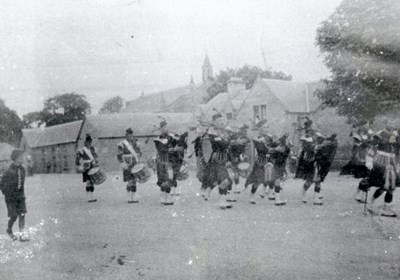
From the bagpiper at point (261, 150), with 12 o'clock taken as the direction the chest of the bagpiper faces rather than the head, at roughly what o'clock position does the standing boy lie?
The standing boy is roughly at 3 o'clock from the bagpiper.

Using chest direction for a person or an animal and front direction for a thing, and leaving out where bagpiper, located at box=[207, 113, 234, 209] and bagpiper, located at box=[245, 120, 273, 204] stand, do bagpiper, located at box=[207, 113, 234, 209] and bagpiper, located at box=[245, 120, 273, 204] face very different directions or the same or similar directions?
same or similar directions

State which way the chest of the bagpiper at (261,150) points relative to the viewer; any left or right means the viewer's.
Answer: facing the viewer and to the right of the viewer

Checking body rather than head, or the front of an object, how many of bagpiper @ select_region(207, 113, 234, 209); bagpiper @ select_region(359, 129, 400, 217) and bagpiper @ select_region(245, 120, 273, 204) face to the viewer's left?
0

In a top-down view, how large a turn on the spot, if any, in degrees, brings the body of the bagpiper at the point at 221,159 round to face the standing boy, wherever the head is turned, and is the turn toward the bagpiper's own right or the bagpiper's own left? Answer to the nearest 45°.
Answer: approximately 90° to the bagpiper's own right

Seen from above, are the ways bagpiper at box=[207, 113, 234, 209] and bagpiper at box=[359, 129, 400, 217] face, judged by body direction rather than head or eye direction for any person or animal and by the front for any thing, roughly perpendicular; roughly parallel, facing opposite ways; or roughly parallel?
roughly parallel

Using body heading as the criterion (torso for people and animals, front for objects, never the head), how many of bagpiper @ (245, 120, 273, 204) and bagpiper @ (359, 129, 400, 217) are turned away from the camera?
0

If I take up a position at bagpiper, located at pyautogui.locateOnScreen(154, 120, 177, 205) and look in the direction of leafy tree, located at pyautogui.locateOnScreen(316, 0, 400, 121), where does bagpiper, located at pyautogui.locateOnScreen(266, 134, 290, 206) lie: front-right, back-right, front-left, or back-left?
front-right

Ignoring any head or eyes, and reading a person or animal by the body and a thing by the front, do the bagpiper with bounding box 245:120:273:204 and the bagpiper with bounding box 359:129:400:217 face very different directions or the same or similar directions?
same or similar directions
